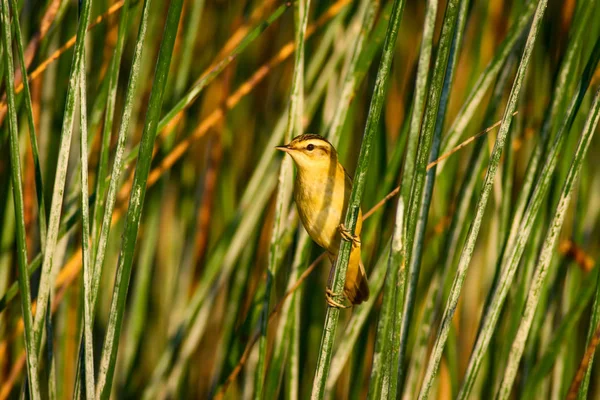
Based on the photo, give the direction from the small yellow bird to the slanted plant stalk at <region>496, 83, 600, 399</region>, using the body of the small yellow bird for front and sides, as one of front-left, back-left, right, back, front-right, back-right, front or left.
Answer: left

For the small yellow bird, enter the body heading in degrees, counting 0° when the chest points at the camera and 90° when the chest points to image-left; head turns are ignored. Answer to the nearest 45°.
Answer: approximately 45°

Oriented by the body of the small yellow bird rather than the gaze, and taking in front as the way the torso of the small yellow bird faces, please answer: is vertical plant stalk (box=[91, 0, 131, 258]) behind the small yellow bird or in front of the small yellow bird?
in front

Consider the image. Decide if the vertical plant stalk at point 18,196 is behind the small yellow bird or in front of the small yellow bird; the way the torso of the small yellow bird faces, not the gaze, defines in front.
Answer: in front

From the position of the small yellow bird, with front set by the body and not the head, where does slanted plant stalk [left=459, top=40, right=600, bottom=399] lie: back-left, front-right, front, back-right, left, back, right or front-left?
left

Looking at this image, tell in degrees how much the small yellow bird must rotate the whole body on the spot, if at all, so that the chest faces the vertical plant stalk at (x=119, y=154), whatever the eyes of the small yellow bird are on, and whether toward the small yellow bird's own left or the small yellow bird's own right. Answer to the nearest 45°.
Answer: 0° — it already faces it

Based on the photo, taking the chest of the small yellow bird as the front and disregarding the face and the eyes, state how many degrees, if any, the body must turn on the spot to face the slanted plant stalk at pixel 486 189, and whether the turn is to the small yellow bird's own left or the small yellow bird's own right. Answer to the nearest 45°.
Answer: approximately 90° to the small yellow bird's own left

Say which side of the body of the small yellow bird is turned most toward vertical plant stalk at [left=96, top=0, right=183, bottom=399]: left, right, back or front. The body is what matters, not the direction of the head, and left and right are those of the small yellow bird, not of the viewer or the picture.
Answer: front
